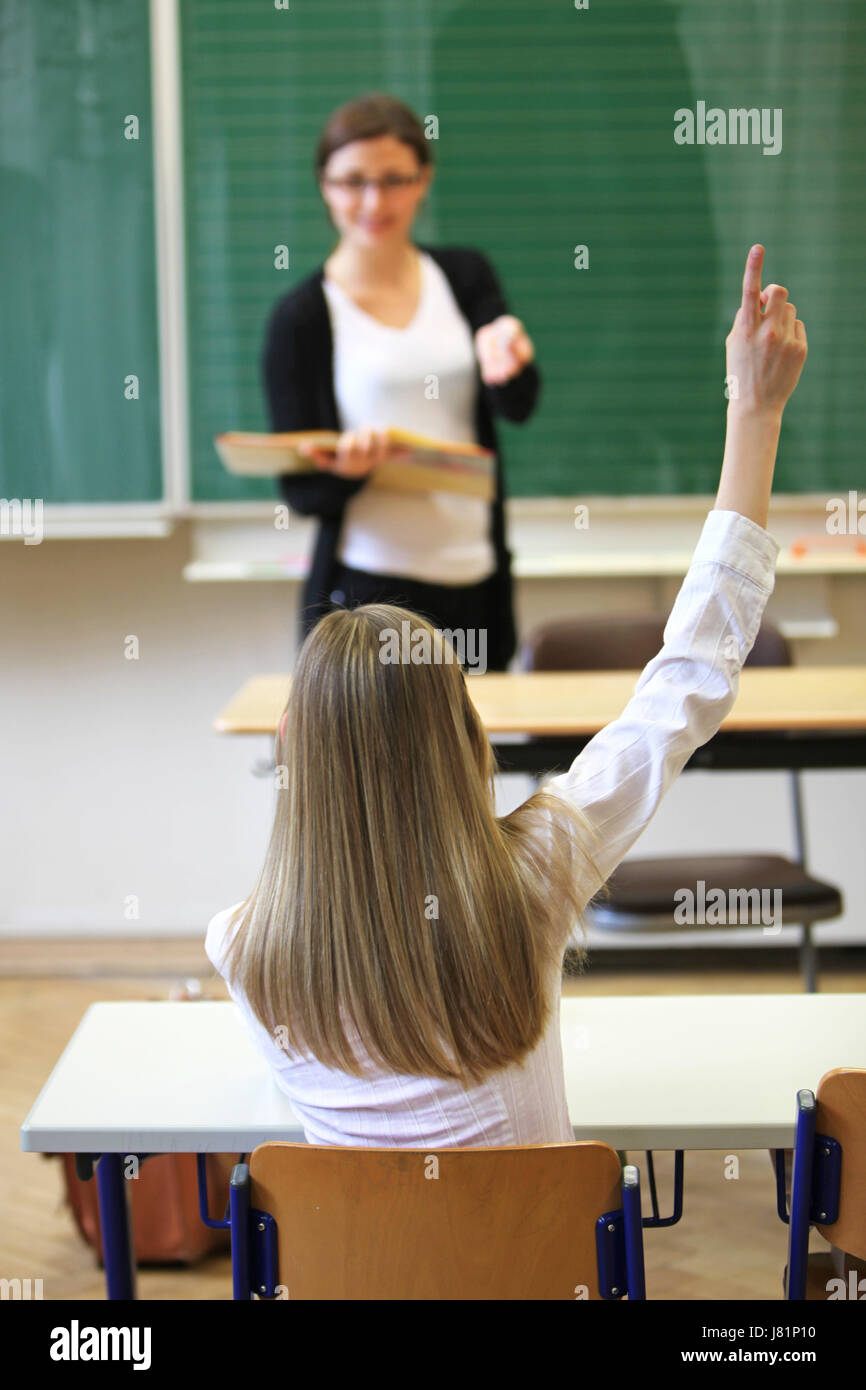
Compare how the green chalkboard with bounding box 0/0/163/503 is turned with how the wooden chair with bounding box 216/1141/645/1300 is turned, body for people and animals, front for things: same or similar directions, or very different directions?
very different directions

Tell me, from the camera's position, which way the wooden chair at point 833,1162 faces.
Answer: facing away from the viewer

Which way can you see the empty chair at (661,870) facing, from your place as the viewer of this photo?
facing the viewer

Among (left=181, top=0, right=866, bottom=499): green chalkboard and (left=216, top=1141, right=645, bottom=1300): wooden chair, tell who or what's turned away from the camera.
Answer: the wooden chair

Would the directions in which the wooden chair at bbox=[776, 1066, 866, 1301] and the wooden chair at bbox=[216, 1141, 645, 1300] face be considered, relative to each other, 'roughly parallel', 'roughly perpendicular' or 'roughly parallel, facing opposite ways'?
roughly parallel

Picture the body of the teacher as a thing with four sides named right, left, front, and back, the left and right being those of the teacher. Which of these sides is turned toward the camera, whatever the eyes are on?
front

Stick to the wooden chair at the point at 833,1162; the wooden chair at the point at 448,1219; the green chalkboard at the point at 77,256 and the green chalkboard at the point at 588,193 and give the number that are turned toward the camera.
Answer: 2

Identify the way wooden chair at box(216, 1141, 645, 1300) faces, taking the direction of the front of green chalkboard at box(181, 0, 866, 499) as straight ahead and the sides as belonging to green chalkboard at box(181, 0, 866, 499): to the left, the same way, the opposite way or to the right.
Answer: the opposite way

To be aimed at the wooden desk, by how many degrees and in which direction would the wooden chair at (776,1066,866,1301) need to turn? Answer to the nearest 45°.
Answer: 0° — it already faces it

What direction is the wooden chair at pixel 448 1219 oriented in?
away from the camera

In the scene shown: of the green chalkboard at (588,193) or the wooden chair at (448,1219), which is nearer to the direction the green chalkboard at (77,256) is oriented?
the wooden chair

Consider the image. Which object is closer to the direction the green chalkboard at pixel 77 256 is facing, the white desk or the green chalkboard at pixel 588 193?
the white desk

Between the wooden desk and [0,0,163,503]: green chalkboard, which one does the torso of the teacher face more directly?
the wooden desk
